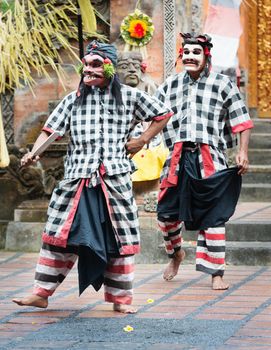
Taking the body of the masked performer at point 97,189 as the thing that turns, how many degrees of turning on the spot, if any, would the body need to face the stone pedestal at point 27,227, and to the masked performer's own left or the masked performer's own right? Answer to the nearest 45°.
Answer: approximately 180°

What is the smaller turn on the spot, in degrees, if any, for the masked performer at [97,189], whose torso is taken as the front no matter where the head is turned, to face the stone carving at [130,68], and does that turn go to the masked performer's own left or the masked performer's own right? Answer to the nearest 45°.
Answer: approximately 180°

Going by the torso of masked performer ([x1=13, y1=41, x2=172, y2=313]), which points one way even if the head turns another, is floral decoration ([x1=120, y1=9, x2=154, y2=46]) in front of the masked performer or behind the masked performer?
behind

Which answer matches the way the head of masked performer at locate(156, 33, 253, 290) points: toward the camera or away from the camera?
toward the camera

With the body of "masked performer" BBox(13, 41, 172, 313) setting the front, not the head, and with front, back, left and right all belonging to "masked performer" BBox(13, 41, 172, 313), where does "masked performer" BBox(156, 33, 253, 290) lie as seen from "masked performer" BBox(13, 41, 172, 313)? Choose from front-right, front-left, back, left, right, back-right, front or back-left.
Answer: back-left

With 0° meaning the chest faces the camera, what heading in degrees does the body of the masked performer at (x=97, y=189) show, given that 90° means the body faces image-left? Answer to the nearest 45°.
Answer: approximately 0°
